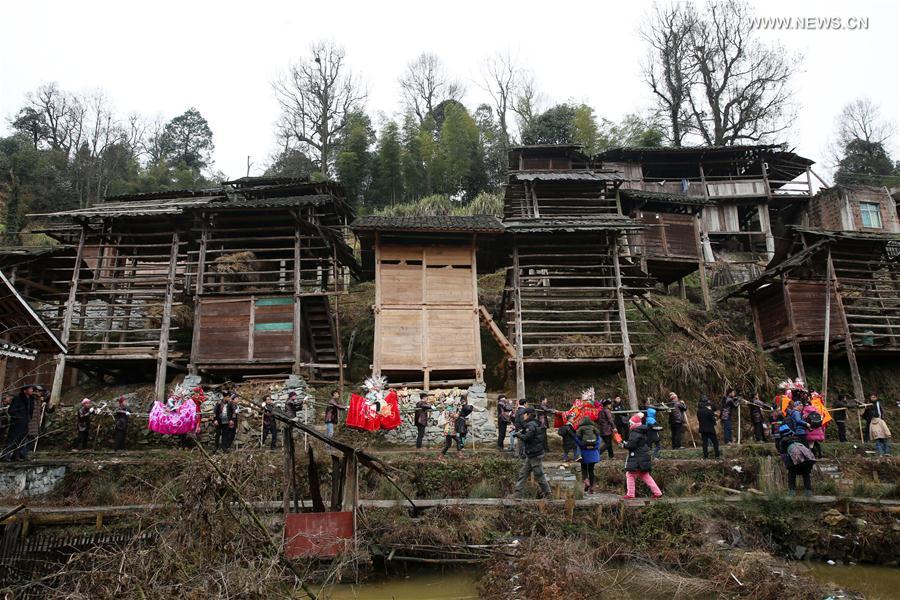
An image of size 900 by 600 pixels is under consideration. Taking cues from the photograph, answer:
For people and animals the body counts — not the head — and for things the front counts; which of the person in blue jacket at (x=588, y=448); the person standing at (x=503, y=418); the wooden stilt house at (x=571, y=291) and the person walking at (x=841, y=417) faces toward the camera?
the wooden stilt house

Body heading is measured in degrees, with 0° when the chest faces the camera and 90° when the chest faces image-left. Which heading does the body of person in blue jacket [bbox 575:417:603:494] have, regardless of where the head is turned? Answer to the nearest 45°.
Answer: approximately 180°

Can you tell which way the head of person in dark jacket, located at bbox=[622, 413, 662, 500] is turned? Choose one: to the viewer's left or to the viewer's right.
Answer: to the viewer's left

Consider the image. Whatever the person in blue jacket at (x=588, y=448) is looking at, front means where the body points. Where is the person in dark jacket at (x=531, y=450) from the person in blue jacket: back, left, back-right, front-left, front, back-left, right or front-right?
back-left

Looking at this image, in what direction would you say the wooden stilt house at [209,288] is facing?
toward the camera

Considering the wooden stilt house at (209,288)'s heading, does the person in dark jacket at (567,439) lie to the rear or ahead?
ahead

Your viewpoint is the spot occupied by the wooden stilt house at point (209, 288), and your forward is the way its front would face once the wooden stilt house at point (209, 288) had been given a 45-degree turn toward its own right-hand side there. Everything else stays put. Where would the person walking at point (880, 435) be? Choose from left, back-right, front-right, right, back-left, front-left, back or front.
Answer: left

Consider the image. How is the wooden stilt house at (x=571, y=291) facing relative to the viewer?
toward the camera

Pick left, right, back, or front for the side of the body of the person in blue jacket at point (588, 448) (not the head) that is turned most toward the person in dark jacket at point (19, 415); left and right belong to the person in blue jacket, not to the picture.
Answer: left

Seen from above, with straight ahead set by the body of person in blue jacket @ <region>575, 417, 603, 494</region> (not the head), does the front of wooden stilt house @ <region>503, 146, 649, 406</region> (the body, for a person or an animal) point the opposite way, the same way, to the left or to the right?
the opposite way

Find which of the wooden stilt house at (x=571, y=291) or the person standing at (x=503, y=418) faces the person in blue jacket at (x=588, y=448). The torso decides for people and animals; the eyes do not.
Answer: the wooden stilt house

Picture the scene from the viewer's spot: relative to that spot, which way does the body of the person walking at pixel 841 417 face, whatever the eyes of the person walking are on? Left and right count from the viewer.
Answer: facing to the left of the viewer

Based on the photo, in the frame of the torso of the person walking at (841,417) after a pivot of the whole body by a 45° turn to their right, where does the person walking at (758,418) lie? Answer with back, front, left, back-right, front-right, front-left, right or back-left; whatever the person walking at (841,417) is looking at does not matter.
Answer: left
